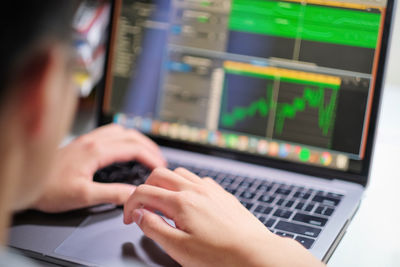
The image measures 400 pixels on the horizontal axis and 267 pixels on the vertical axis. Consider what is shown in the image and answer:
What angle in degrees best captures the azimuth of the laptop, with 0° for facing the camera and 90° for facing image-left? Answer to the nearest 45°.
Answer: approximately 45°
